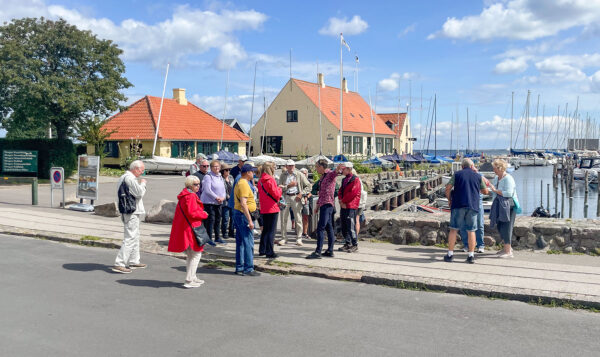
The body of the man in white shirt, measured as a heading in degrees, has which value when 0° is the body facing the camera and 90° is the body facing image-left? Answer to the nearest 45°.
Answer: approximately 270°

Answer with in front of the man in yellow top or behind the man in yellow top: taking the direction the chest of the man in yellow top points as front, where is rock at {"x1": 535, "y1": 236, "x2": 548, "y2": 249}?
in front

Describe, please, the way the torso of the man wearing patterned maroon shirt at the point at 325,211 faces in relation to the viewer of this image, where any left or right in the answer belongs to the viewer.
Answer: facing to the left of the viewer

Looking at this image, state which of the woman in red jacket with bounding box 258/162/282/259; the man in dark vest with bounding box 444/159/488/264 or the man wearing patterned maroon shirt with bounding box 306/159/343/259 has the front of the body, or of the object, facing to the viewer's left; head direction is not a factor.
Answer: the man wearing patterned maroon shirt

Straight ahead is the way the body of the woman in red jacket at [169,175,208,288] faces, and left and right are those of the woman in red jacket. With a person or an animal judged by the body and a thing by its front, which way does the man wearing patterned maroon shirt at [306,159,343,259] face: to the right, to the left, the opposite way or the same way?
the opposite way

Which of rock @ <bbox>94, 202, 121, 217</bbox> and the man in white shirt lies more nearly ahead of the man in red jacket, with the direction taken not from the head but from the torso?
the man in white shirt

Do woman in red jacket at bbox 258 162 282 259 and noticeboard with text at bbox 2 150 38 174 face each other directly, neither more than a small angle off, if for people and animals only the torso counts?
no

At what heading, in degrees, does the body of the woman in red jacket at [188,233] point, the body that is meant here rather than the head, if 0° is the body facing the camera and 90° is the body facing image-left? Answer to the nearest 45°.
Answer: approximately 270°

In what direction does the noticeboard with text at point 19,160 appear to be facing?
toward the camera

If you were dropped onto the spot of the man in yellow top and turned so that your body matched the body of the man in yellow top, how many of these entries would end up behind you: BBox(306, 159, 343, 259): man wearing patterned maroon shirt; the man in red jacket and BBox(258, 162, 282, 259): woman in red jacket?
0

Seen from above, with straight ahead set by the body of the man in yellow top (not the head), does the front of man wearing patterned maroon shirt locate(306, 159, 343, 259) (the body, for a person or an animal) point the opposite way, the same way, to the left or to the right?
the opposite way

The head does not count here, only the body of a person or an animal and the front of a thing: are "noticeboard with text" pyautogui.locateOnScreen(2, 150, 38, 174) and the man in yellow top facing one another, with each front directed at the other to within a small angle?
no

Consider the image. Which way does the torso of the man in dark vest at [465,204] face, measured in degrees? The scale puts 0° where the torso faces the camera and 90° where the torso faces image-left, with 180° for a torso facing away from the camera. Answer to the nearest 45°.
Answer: approximately 180°

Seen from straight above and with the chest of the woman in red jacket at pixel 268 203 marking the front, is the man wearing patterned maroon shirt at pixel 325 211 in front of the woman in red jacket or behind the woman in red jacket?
in front
